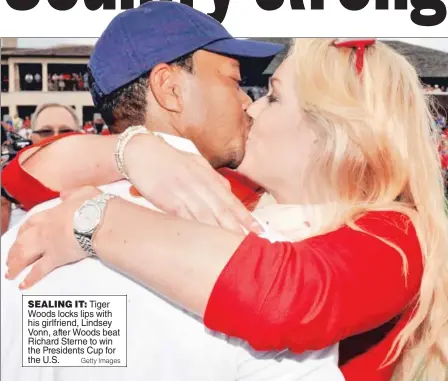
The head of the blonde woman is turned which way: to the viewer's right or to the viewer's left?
to the viewer's left

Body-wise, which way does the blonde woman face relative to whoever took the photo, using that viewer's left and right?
facing to the left of the viewer

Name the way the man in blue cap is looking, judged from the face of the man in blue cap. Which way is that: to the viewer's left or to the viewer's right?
to the viewer's right

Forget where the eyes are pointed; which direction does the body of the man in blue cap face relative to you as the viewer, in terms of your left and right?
facing to the right of the viewer

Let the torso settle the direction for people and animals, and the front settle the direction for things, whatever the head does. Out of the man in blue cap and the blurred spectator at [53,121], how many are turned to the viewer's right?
1

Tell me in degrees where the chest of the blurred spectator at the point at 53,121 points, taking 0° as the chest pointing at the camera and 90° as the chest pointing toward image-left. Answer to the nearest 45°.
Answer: approximately 0°

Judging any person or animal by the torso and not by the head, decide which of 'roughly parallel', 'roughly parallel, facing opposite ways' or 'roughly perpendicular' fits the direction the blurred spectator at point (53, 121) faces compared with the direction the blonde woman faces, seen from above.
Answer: roughly perpendicular
